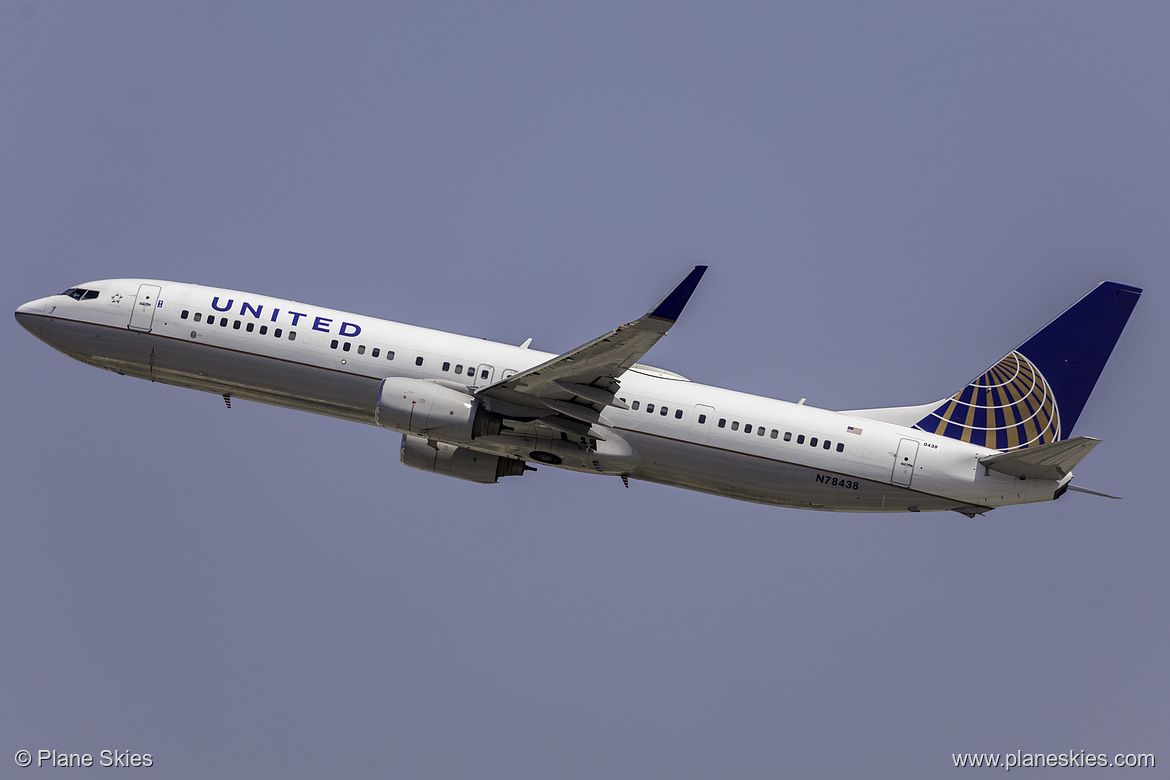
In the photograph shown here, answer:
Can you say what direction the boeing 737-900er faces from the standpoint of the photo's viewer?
facing to the left of the viewer
